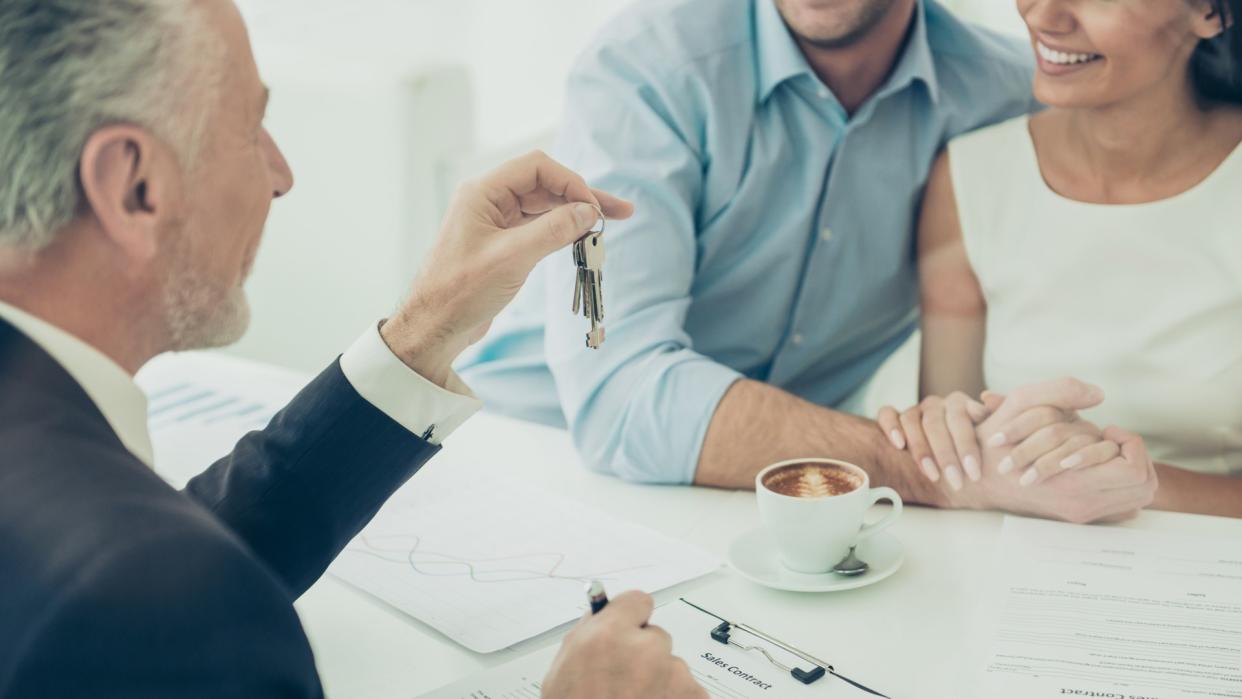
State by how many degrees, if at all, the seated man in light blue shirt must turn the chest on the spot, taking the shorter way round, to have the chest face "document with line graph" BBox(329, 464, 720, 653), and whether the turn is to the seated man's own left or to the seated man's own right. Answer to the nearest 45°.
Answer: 0° — they already face it

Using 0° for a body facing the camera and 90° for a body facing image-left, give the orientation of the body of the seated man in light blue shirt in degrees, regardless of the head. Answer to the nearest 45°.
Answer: approximately 0°

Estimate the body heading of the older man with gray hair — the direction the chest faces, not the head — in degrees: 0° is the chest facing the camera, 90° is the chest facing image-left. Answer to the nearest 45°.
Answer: approximately 225°

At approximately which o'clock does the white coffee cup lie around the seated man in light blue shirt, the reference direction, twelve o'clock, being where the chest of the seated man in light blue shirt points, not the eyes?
The white coffee cup is roughly at 12 o'clock from the seated man in light blue shirt.

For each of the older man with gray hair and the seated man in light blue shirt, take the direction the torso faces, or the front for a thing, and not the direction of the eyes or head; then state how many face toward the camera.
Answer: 1

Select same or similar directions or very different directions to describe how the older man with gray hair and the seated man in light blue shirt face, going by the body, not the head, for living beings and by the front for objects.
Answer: very different directions

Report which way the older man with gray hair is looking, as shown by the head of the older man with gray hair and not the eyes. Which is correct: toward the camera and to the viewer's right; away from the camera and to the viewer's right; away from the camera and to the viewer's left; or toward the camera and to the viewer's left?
away from the camera and to the viewer's right

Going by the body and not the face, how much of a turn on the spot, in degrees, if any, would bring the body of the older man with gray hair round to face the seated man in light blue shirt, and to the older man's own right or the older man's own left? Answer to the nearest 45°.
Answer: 0° — they already face them
